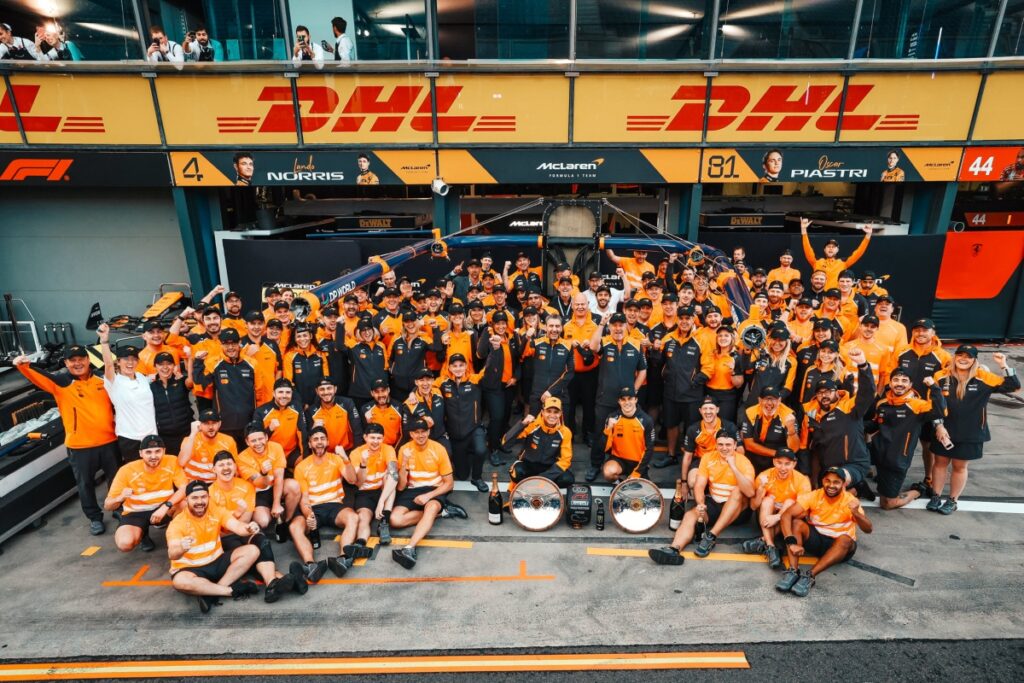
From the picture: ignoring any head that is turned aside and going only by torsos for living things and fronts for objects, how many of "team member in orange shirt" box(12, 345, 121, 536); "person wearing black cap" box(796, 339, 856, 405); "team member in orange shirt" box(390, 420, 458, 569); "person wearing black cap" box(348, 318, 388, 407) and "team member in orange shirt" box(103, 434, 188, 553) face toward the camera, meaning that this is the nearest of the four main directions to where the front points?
5

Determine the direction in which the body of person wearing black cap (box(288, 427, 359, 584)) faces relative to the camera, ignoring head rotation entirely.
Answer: toward the camera

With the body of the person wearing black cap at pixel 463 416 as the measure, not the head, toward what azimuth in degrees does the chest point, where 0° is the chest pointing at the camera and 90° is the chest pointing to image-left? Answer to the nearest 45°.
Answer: approximately 0°

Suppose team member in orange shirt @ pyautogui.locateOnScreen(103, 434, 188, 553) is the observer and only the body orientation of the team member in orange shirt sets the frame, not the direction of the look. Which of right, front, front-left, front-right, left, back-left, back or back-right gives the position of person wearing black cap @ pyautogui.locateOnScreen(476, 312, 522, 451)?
left

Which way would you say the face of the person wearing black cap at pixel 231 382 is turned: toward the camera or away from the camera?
toward the camera

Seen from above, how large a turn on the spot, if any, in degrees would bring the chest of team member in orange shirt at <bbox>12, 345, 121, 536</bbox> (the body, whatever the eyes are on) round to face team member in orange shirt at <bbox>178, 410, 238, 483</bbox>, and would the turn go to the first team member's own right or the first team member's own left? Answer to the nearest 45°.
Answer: approximately 45° to the first team member's own left

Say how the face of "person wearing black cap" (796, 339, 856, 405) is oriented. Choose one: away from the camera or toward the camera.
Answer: toward the camera

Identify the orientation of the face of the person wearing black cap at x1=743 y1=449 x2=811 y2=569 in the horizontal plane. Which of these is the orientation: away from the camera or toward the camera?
toward the camera

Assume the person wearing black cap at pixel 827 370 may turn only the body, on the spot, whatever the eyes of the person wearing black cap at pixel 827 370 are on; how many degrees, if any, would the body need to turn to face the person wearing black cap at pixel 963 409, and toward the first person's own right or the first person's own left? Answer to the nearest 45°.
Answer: approximately 90° to the first person's own left

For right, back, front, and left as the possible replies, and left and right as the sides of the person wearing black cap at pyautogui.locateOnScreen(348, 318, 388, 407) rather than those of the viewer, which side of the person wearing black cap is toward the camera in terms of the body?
front

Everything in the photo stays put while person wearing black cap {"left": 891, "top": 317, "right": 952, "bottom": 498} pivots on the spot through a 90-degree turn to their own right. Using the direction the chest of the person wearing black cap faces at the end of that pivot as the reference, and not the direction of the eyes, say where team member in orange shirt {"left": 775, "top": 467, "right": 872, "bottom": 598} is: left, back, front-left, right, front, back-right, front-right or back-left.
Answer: left

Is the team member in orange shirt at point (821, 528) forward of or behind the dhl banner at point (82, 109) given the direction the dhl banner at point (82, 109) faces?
forward

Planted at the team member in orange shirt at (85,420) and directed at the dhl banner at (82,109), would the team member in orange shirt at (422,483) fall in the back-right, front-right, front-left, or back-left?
back-right

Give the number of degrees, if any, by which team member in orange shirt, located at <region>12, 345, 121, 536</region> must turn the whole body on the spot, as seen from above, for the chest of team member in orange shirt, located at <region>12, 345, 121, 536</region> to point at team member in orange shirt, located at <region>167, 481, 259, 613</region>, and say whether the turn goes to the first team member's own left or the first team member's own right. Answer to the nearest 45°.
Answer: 0° — they already face them

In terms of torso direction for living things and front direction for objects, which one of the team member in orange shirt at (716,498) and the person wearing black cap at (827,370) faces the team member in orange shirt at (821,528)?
the person wearing black cap

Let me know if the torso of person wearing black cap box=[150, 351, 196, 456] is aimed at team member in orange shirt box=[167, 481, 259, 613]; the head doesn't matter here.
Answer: yes
